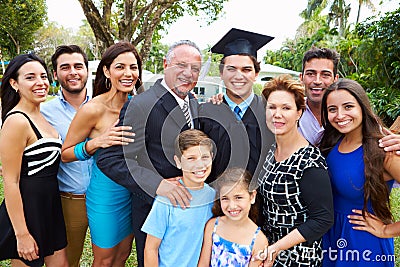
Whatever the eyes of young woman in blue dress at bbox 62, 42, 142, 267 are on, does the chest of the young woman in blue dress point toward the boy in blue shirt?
yes

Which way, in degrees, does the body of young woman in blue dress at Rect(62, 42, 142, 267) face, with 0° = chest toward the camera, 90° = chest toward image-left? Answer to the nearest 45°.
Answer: approximately 315°

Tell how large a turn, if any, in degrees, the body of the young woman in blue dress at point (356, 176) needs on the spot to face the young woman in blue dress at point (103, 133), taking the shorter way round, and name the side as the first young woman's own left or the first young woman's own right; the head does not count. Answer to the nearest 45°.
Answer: approximately 45° to the first young woman's own right

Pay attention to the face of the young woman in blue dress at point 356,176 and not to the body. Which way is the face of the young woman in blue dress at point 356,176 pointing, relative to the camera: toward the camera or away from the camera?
toward the camera

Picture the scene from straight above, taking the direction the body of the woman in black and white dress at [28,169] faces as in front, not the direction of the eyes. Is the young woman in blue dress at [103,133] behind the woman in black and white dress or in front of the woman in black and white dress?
in front

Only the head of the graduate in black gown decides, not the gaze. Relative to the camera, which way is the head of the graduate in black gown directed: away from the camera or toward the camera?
toward the camera

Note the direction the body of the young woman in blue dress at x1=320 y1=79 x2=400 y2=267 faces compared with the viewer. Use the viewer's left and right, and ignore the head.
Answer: facing the viewer and to the left of the viewer

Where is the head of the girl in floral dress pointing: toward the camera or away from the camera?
toward the camera

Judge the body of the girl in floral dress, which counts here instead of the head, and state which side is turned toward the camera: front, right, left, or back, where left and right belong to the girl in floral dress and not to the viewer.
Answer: front

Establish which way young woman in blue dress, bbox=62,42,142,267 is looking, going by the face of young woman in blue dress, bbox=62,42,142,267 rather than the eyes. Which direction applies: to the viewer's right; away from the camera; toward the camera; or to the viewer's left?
toward the camera
